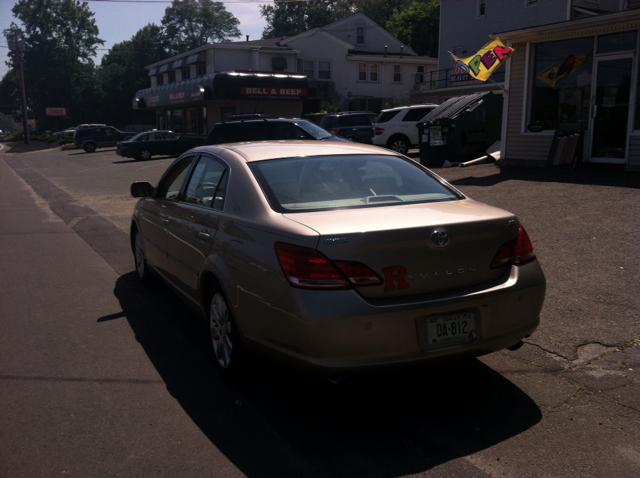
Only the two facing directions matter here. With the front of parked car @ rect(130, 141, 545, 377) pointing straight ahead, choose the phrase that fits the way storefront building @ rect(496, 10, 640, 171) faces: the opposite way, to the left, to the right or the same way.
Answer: to the left

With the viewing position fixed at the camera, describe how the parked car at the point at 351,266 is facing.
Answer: facing away from the viewer and to the left of the viewer

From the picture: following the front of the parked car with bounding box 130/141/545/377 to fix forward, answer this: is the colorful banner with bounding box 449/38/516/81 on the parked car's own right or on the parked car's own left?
on the parked car's own right

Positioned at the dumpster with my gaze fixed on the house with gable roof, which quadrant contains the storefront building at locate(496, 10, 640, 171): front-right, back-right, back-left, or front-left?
back-right

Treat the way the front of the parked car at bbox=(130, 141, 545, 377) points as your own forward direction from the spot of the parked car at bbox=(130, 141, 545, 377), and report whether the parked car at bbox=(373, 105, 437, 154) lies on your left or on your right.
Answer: on your right

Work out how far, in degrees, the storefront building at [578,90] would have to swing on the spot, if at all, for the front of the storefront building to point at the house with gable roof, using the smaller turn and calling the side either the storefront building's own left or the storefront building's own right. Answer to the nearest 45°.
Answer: approximately 90° to the storefront building's own right

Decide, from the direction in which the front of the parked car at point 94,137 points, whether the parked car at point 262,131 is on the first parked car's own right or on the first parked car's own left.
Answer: on the first parked car's own right
